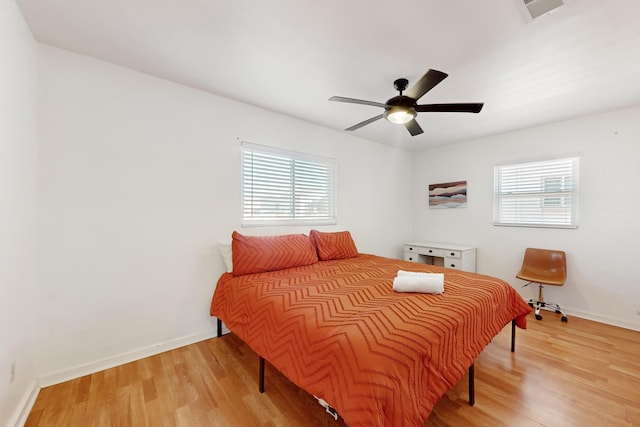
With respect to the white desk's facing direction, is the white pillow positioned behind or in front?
in front

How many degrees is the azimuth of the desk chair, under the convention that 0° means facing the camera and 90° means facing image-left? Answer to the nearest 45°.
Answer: approximately 45°

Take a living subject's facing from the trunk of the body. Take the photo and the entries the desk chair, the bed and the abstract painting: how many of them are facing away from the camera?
0

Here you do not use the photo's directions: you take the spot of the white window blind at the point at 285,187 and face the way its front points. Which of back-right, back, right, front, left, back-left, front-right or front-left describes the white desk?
front-left

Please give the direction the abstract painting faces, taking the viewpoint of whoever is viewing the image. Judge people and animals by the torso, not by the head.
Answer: facing the viewer and to the left of the viewer

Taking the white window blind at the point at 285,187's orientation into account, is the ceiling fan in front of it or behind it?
in front

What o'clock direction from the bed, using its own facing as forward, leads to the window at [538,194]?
The window is roughly at 9 o'clock from the bed.

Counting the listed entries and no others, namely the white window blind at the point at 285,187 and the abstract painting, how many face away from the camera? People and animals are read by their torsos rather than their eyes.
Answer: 0

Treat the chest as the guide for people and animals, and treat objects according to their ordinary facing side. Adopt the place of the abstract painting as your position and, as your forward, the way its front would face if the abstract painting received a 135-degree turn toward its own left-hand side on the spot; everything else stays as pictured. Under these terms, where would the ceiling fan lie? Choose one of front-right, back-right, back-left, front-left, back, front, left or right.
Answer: right

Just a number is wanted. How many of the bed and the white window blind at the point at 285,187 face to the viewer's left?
0

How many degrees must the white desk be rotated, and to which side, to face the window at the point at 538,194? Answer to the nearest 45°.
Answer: approximately 135° to its left

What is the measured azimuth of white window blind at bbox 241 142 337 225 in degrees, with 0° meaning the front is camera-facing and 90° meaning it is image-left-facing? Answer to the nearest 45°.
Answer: approximately 315°
